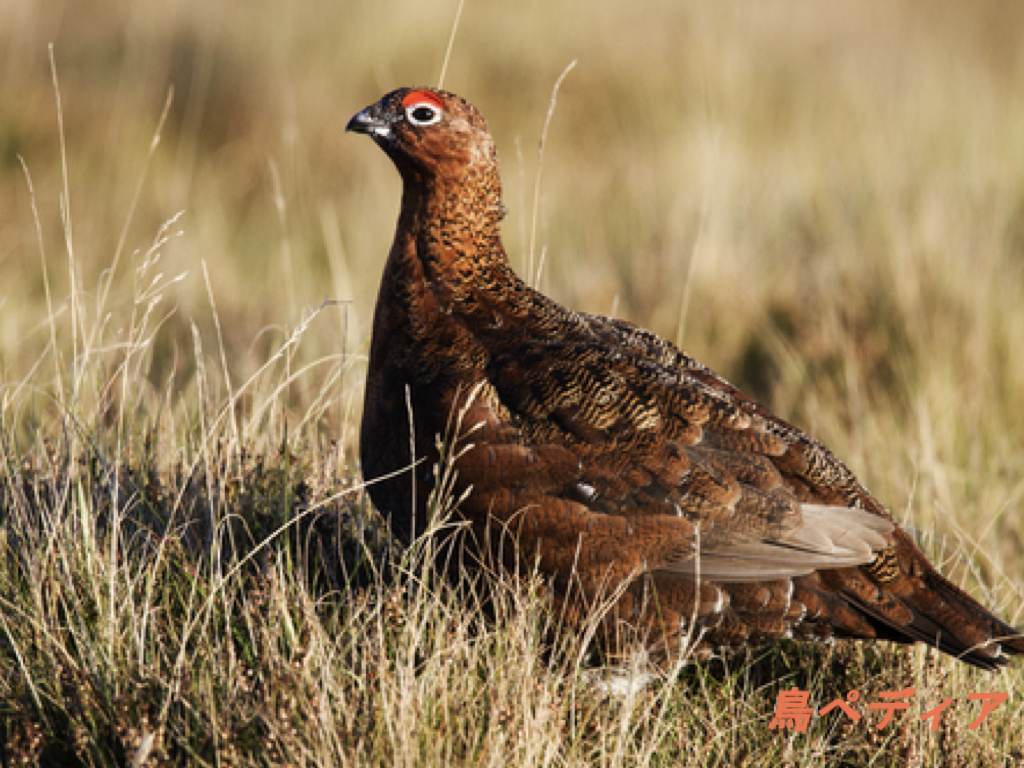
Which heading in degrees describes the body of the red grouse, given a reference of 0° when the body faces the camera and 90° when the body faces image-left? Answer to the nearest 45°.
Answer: approximately 90°
